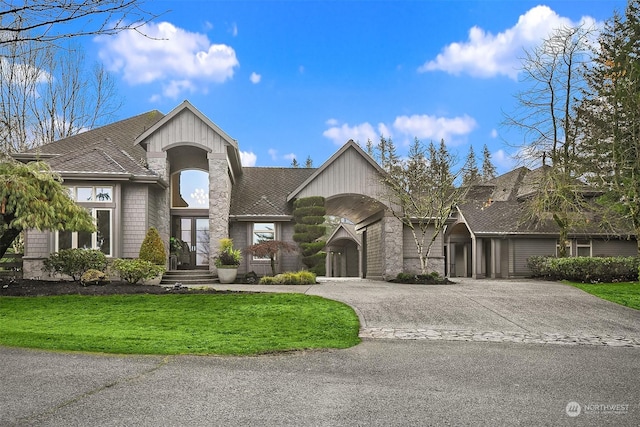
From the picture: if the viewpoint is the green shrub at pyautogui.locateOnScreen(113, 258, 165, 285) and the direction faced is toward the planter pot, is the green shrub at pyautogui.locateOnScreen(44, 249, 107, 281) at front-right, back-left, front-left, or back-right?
back-left

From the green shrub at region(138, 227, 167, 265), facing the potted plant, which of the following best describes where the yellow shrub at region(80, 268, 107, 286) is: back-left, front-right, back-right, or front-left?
back-right

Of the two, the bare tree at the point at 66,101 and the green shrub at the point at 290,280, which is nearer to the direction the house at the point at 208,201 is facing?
the green shrub

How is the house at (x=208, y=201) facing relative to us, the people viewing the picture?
facing the viewer

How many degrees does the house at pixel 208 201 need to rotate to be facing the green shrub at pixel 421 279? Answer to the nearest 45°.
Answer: approximately 90° to its left

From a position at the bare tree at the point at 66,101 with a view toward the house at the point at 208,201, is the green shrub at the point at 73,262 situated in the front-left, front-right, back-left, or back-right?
front-right

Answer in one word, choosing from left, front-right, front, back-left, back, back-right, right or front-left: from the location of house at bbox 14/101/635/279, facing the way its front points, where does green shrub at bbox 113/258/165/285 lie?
front

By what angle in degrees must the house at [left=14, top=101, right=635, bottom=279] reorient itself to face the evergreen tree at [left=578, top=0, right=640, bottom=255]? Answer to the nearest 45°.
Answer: approximately 90° to its left

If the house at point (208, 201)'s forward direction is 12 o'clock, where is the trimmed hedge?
The trimmed hedge is roughly at 9 o'clock from the house.

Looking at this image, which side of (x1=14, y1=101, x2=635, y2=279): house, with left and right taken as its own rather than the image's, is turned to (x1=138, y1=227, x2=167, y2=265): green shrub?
right

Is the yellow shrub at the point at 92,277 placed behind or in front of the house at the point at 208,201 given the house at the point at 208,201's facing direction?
in front

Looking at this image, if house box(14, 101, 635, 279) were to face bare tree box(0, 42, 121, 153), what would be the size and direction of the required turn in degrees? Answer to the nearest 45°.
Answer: approximately 135° to its right
